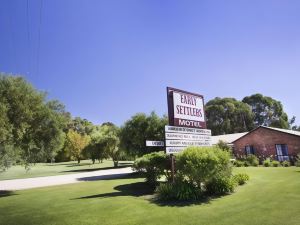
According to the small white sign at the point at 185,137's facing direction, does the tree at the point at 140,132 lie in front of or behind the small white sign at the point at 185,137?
behind

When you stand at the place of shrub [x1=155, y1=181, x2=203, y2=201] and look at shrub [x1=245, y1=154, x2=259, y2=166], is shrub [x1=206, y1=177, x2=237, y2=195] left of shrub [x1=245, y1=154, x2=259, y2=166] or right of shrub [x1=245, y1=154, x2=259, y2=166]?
right

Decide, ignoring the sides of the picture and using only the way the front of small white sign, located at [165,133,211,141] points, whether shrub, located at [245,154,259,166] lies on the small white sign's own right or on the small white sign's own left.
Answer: on the small white sign's own left
